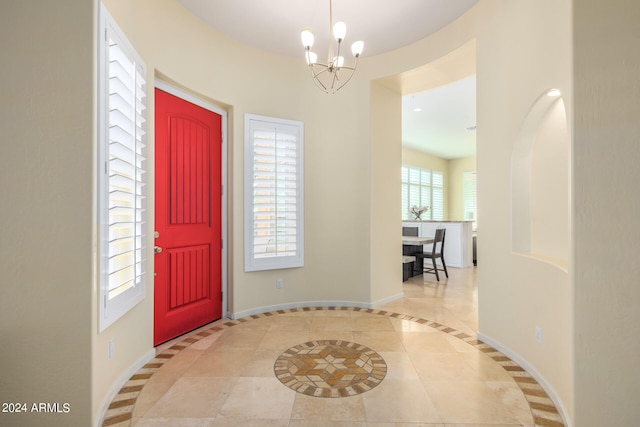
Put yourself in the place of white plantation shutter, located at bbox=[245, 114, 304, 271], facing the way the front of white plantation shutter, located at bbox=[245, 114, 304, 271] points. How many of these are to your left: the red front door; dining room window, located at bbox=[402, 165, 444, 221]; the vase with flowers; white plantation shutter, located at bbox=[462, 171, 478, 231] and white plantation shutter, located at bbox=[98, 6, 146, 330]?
3

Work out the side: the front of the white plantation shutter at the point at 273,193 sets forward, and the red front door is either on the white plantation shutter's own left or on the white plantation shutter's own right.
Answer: on the white plantation shutter's own right

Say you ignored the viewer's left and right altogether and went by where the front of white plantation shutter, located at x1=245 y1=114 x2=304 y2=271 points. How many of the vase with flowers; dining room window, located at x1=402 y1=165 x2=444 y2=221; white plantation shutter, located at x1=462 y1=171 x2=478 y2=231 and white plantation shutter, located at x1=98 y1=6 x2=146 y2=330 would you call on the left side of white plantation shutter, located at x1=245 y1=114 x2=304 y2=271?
3

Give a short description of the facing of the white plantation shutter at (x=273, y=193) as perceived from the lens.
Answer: facing the viewer and to the right of the viewer

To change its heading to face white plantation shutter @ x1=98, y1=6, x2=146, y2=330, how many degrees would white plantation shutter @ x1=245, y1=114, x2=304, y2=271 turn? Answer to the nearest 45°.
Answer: approximately 90° to its right

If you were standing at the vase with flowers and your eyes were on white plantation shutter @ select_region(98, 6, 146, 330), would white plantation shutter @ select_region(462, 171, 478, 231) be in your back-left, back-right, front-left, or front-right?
back-left

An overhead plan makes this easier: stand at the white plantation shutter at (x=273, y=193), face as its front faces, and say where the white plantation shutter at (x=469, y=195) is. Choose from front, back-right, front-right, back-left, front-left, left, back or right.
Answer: left

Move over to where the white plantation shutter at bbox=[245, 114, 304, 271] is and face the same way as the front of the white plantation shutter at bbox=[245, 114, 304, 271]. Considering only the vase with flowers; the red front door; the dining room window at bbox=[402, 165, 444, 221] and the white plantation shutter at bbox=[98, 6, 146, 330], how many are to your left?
2

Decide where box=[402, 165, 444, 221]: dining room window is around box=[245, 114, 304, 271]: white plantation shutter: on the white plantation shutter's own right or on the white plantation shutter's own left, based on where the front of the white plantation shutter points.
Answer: on the white plantation shutter's own left

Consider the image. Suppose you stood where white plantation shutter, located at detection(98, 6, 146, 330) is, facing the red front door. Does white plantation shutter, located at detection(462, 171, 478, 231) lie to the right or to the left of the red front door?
right

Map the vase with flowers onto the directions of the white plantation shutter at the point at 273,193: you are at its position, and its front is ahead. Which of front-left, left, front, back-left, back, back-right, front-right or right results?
left
